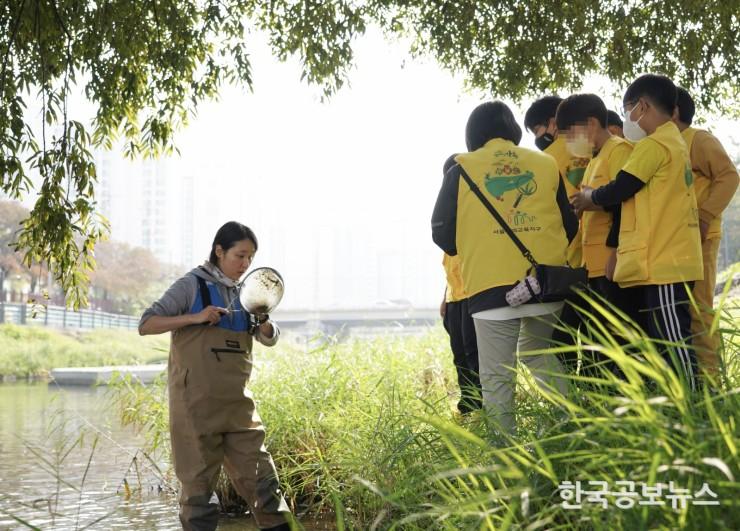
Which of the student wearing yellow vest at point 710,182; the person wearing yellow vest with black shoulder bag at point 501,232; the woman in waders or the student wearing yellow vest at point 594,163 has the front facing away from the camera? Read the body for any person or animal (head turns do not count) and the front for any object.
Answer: the person wearing yellow vest with black shoulder bag at point 501,232

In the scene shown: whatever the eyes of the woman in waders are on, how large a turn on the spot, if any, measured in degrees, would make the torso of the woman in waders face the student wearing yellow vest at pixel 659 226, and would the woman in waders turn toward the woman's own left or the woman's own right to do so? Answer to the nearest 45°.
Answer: approximately 45° to the woman's own left

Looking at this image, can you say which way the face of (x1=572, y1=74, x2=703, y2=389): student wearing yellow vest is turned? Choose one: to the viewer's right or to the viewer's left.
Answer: to the viewer's left

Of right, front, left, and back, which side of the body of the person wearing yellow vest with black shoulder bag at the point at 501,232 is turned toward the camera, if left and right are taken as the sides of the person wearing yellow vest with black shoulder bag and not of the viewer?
back

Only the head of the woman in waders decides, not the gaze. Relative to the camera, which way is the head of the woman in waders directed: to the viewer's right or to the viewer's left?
to the viewer's right

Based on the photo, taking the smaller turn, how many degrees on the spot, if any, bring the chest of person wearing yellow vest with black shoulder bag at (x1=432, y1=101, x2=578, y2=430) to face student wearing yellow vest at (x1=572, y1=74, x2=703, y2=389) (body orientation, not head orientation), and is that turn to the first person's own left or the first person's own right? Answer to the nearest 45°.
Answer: approximately 90° to the first person's own right

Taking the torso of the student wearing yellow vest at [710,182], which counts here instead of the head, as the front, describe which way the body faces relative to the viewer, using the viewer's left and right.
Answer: facing to the left of the viewer

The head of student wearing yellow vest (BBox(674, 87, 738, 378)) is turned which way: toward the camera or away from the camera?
away from the camera

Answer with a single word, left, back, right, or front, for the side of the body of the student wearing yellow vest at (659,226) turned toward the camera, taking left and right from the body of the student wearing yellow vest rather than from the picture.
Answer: left

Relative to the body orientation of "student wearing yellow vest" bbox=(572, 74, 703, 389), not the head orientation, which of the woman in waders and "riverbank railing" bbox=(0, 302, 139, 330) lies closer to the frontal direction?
the woman in waders

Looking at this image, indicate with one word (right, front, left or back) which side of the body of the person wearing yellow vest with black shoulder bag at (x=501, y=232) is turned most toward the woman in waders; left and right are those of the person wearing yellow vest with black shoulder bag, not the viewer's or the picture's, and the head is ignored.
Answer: left
